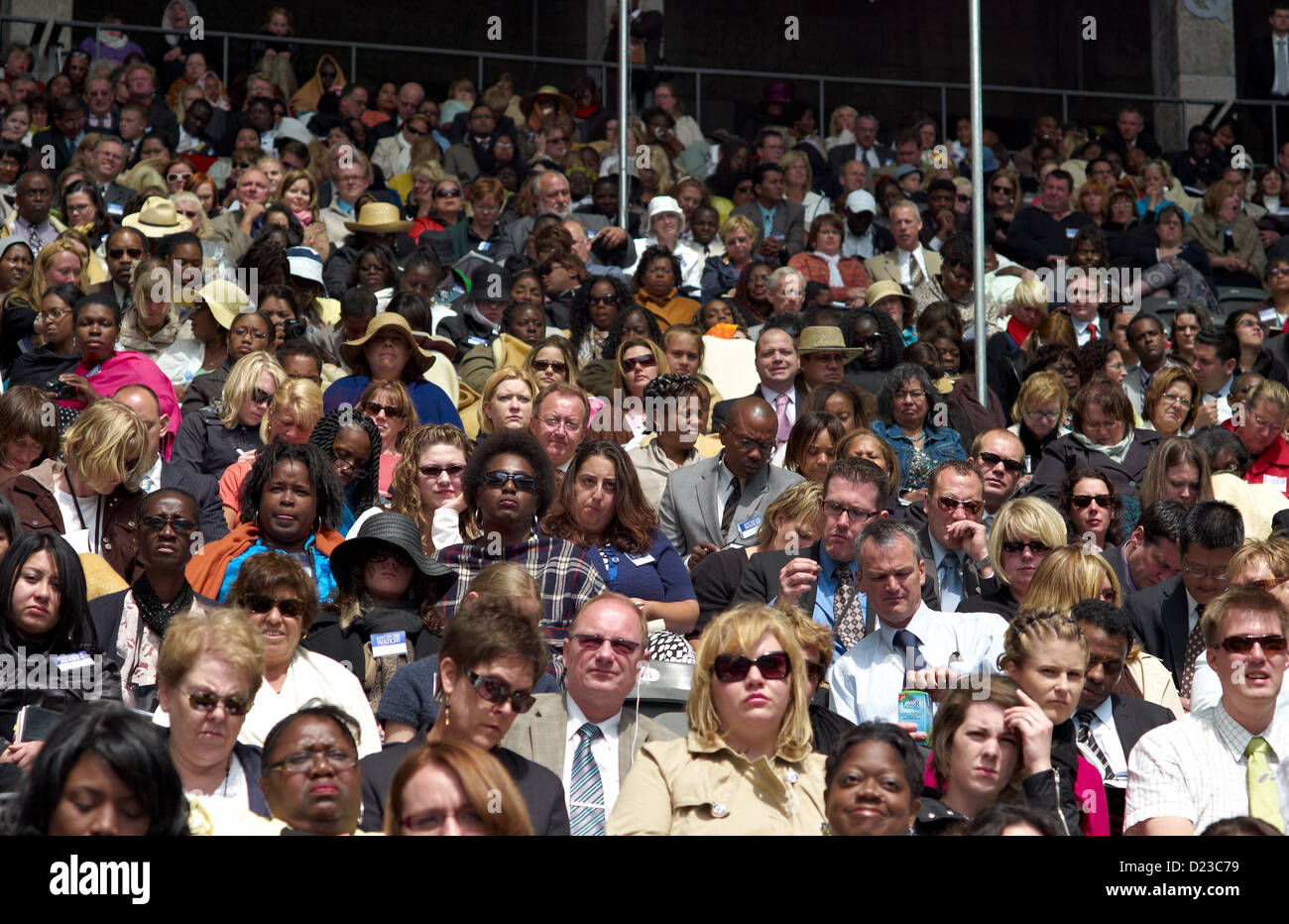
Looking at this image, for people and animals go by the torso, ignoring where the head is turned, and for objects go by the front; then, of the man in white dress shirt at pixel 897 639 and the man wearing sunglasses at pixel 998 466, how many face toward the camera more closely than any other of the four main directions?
2

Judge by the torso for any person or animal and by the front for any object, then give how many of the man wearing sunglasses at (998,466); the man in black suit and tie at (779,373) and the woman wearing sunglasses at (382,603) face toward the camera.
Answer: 3

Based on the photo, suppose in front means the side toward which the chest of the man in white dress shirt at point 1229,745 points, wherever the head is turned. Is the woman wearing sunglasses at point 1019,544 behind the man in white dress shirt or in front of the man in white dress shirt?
behind

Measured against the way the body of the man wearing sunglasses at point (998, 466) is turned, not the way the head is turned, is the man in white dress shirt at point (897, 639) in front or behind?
in front

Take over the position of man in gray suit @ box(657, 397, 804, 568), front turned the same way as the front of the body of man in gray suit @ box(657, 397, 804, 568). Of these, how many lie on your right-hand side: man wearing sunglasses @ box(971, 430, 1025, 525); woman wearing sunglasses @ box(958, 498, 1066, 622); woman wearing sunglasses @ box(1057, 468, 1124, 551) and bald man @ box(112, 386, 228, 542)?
1

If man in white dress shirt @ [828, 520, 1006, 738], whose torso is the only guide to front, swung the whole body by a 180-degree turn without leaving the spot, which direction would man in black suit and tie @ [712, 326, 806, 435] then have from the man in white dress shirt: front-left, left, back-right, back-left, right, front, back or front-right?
front
